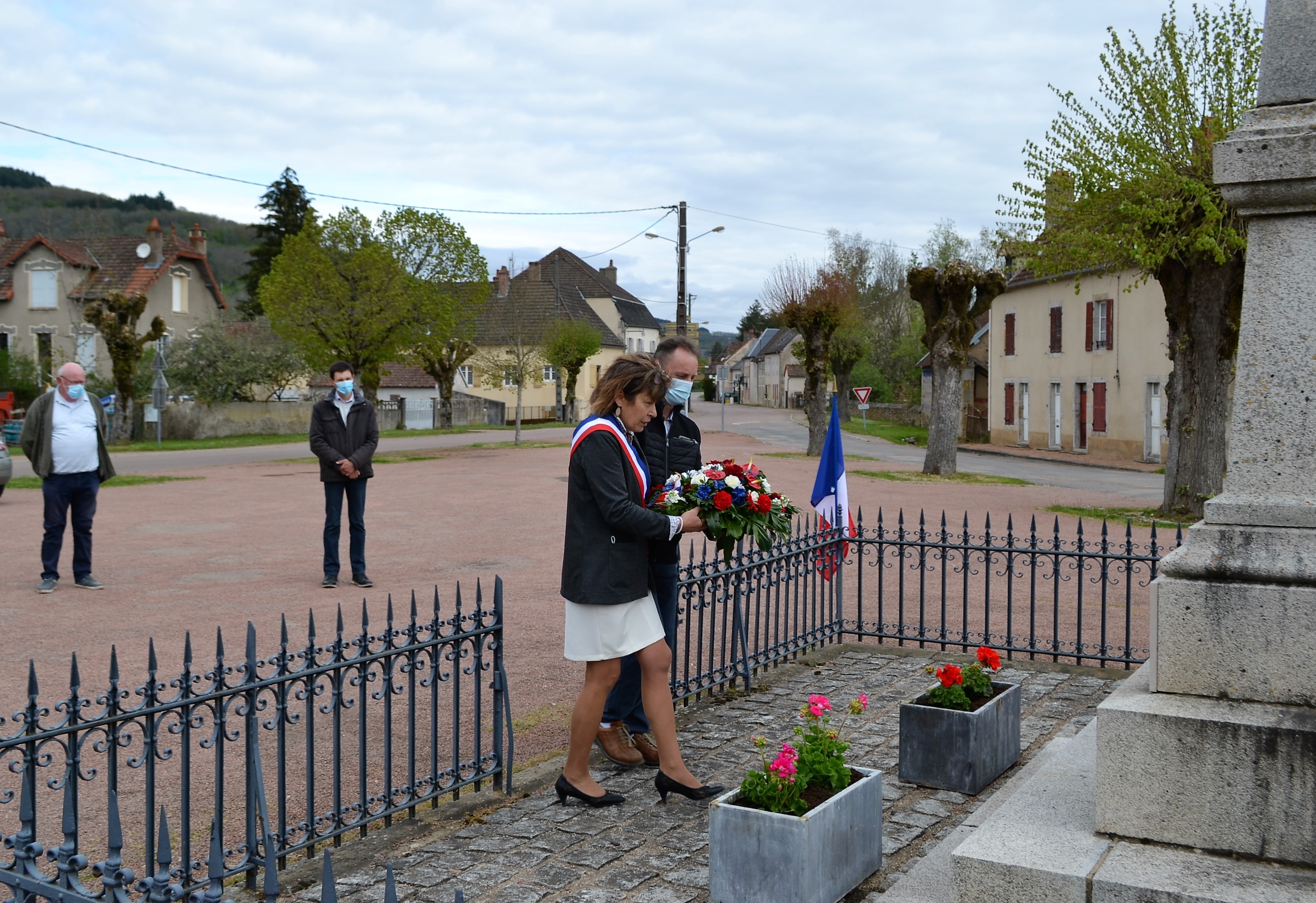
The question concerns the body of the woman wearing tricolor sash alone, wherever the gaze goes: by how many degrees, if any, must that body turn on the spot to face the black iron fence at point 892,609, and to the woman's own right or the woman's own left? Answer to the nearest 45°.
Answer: approximately 45° to the woman's own left

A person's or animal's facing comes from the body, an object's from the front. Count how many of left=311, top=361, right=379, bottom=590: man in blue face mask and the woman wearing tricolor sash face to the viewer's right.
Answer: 1

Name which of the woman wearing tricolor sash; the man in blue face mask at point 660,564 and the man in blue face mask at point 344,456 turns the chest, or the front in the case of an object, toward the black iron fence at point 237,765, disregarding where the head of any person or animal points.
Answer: the man in blue face mask at point 344,456

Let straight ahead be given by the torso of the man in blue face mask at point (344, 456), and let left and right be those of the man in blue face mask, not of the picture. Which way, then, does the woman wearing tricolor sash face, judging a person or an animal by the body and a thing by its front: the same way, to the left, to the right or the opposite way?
to the left

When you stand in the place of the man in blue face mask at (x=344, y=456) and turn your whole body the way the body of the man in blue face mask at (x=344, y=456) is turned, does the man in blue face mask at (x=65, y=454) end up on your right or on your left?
on your right

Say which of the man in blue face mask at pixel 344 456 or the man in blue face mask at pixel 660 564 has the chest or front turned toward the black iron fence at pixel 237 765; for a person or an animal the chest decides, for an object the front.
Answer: the man in blue face mask at pixel 344 456

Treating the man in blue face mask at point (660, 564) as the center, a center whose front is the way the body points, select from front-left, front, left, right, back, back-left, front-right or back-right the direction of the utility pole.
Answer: back-left

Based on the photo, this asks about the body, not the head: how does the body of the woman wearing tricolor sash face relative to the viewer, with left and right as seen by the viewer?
facing to the right of the viewer

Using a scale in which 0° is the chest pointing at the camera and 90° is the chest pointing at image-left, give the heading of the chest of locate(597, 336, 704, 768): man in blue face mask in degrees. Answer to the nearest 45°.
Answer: approximately 315°

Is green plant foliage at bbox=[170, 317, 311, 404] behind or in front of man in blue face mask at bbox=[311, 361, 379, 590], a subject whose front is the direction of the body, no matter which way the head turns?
behind

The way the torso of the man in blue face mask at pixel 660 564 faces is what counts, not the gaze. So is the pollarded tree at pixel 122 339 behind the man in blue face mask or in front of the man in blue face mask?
behind

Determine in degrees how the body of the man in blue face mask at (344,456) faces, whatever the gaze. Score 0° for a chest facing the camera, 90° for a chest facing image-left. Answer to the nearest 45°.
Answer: approximately 0°
